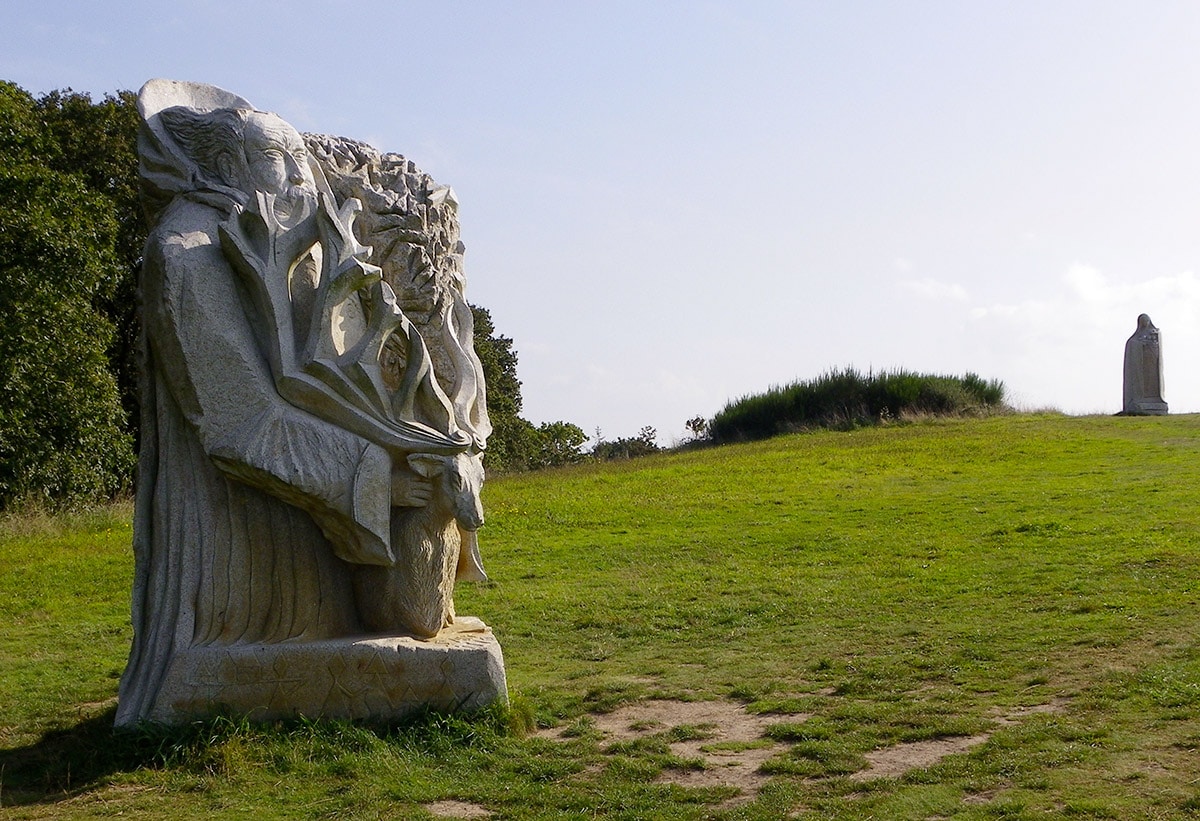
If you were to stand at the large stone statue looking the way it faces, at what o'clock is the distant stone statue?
The distant stone statue is roughly at 9 o'clock from the large stone statue.

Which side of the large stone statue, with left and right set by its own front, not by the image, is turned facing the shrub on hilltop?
left

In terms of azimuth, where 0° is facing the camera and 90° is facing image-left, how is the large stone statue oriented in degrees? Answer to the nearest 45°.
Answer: approximately 315°
